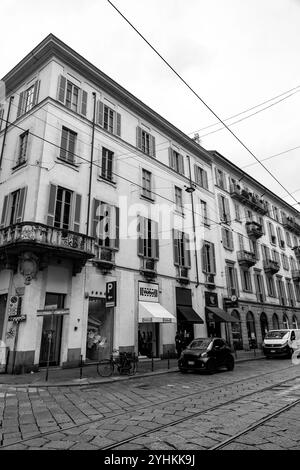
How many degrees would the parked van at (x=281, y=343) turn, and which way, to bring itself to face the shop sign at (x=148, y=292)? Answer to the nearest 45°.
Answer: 0° — it already faces it

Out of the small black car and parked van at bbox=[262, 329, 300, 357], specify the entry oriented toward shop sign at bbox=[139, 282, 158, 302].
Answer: the parked van

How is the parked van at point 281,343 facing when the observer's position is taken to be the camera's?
facing the viewer and to the left of the viewer

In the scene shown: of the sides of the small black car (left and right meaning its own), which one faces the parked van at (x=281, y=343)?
back

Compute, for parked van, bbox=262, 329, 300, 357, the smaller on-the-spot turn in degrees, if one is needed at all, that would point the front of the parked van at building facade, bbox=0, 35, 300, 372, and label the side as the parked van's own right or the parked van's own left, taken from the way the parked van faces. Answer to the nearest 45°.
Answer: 0° — it already faces it

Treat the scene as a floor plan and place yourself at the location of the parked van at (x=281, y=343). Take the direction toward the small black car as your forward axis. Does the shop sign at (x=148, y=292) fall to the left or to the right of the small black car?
right

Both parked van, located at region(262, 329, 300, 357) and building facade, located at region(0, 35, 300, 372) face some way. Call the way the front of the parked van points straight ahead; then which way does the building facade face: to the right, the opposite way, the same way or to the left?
to the left

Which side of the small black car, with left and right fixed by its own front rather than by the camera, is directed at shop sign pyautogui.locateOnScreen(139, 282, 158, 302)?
right

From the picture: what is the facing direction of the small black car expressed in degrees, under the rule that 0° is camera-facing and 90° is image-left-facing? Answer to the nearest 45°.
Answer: approximately 45°

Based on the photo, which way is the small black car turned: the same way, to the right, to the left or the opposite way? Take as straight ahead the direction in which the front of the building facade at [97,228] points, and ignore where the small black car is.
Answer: to the right

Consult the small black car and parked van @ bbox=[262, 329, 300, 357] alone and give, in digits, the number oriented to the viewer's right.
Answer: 0

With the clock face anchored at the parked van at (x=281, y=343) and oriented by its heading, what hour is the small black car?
The small black car is roughly at 11 o'clock from the parked van.

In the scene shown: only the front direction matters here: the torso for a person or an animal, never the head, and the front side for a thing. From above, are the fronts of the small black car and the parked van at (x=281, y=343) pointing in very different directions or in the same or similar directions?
same or similar directions
